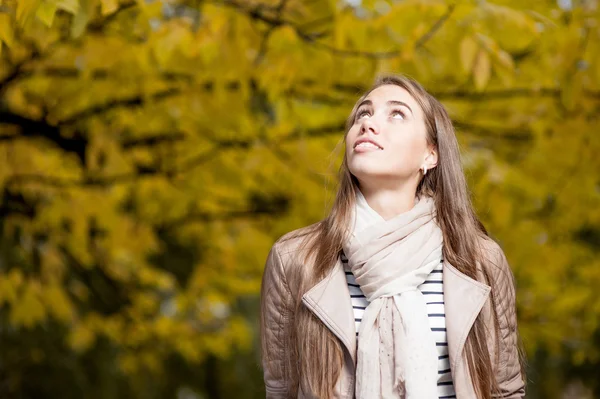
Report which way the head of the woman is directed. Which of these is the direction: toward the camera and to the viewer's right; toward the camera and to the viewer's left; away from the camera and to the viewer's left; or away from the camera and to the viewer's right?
toward the camera and to the viewer's left

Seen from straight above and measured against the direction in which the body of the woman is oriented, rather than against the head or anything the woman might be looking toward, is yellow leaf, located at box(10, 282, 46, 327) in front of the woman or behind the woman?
behind

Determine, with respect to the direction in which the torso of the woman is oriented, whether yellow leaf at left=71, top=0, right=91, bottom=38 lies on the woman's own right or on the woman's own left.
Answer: on the woman's own right

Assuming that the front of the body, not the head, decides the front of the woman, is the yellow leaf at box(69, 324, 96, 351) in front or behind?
behind

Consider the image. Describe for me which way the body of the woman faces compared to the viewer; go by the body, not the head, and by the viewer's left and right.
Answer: facing the viewer

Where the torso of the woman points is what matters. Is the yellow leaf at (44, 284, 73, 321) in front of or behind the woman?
behind

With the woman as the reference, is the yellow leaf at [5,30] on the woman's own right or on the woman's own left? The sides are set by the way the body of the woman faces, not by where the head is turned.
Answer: on the woman's own right
